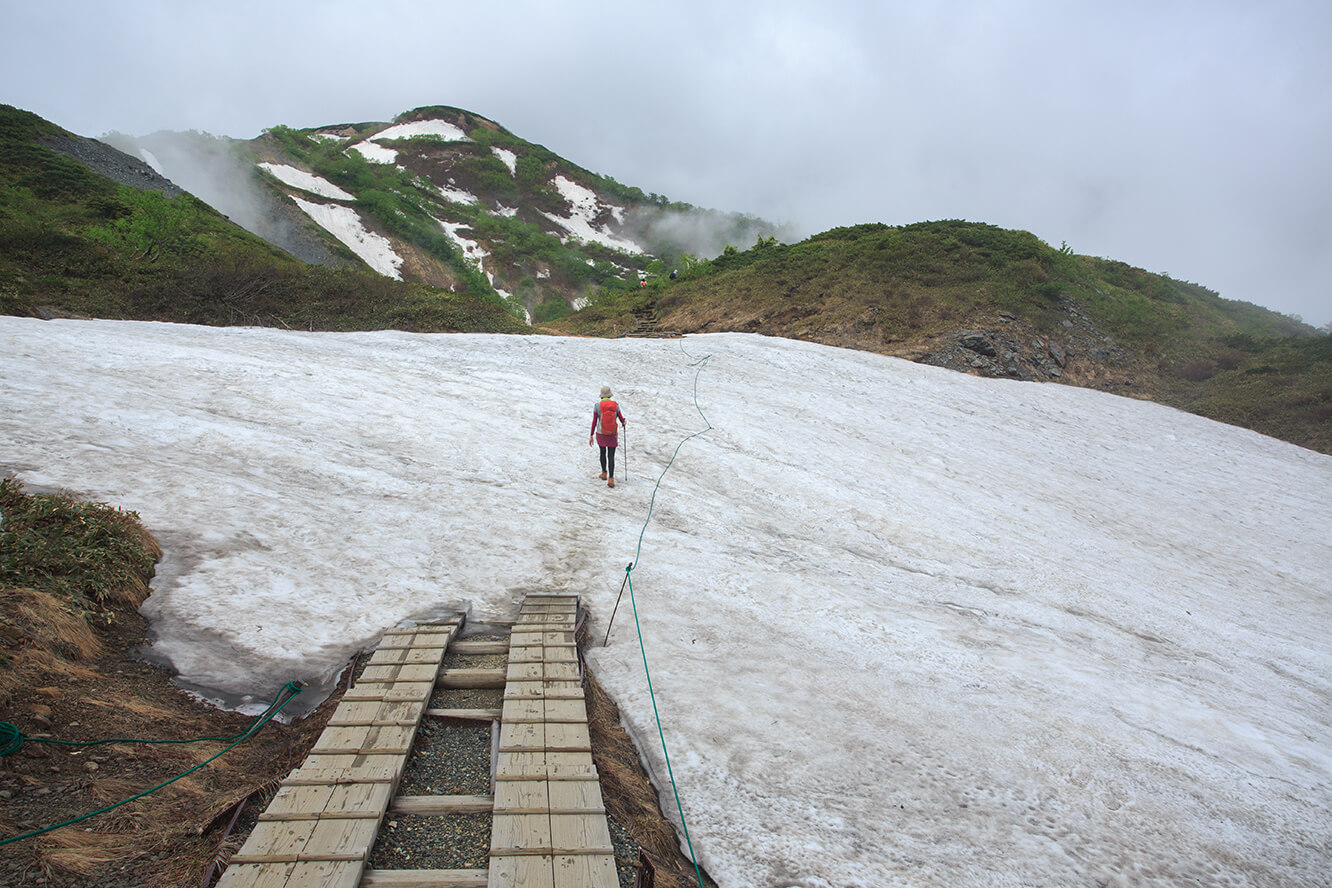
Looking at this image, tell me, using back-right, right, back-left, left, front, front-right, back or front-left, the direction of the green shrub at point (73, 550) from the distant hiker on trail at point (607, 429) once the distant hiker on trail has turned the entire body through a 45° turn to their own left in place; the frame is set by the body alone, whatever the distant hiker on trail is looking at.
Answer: left

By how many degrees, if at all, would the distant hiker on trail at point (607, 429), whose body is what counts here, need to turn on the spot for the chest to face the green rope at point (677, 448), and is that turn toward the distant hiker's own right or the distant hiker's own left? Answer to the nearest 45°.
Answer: approximately 45° to the distant hiker's own right

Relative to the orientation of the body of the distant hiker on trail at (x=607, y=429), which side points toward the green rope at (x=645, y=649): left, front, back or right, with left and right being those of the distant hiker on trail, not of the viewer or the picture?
back

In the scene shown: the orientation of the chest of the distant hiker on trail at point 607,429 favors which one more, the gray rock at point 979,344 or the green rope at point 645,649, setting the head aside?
the gray rock

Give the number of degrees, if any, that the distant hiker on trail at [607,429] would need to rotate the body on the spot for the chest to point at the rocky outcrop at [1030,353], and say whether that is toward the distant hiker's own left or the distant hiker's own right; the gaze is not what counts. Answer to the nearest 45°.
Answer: approximately 45° to the distant hiker's own right

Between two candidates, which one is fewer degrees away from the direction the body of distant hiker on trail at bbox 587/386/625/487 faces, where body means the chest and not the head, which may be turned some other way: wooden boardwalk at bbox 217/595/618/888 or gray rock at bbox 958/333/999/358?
the gray rock

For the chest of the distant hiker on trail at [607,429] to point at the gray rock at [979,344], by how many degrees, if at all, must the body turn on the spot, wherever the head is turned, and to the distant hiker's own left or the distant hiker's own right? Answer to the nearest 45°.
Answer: approximately 45° to the distant hiker's own right

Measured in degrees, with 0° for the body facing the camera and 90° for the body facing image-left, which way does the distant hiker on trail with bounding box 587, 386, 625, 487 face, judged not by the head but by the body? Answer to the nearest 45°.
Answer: approximately 180°
